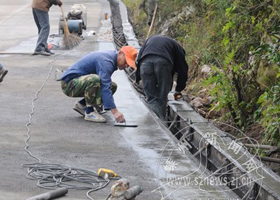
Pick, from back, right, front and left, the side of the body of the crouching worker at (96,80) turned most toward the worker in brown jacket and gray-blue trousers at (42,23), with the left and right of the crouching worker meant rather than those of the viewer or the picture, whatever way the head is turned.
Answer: left

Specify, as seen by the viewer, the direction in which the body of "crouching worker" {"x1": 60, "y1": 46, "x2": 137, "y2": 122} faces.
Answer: to the viewer's right

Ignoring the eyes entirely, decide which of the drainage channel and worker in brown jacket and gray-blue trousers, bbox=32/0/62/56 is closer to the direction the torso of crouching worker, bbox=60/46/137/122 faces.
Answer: the drainage channel

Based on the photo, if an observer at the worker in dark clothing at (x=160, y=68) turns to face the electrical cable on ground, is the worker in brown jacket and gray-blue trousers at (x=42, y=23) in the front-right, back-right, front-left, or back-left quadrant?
back-right

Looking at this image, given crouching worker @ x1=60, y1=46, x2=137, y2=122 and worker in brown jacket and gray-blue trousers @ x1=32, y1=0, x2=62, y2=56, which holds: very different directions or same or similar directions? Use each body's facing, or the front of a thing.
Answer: same or similar directions

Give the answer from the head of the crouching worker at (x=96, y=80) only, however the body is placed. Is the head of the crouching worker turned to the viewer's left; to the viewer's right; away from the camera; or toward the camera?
to the viewer's right

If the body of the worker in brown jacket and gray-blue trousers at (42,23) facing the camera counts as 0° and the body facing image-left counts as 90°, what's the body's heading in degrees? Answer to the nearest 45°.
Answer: approximately 270°

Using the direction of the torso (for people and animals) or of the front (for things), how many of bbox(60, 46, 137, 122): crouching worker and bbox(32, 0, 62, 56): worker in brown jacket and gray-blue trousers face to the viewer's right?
2

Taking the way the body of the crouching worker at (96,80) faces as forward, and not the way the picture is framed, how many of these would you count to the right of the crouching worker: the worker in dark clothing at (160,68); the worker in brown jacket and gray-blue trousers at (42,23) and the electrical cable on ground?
1
